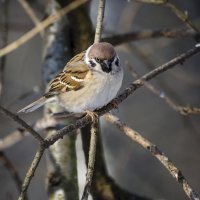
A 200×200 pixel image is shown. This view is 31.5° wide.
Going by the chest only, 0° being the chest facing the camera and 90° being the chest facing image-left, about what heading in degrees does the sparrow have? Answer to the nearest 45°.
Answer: approximately 315°

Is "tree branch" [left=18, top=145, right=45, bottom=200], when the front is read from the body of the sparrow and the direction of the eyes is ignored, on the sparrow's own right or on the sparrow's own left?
on the sparrow's own right
